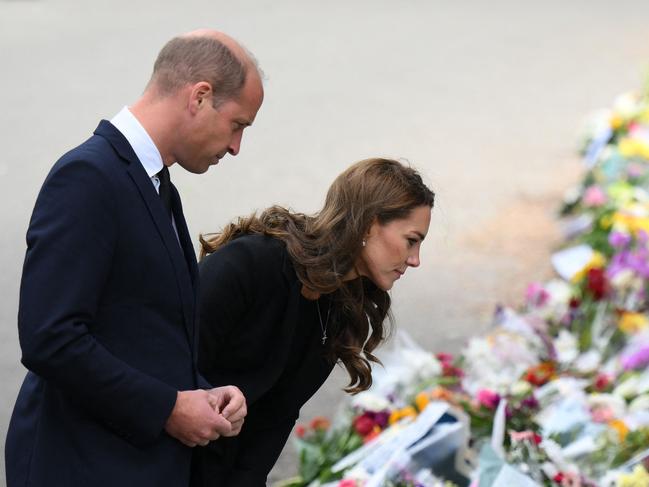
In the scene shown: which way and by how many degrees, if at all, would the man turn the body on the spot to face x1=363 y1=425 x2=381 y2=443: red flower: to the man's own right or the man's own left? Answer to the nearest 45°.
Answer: approximately 45° to the man's own left

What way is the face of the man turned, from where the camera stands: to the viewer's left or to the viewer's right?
to the viewer's right

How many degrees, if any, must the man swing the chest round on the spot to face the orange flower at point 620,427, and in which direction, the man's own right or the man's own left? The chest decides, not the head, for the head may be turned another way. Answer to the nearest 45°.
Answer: approximately 45° to the man's own left

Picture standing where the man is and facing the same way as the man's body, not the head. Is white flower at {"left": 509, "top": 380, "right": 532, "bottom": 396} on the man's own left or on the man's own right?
on the man's own left

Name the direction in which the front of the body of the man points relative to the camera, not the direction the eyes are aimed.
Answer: to the viewer's right
